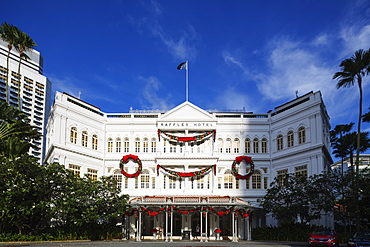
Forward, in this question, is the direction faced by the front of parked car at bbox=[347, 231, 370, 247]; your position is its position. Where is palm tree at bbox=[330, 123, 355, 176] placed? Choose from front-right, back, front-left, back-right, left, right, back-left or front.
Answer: back-right

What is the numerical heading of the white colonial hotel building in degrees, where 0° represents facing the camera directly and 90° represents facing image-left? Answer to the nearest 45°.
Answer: approximately 0°

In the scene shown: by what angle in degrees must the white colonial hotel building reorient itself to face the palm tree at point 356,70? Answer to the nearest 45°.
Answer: approximately 45° to its left

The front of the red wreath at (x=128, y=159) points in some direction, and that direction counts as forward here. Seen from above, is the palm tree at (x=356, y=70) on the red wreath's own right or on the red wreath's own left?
on the red wreath's own left

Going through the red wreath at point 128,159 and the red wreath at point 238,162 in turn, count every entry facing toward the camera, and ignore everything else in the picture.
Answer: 2
